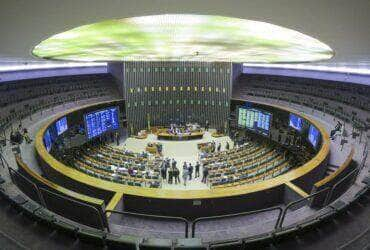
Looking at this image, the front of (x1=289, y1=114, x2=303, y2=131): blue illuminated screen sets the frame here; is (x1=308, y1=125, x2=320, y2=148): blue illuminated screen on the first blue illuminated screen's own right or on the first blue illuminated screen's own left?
on the first blue illuminated screen's own left

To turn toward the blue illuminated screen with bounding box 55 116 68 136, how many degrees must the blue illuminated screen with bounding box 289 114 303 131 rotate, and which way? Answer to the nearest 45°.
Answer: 0° — it already faces it

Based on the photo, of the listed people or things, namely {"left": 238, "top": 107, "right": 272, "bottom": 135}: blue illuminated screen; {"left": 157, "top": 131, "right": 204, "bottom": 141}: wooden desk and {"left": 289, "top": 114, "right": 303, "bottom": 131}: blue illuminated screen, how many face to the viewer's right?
0

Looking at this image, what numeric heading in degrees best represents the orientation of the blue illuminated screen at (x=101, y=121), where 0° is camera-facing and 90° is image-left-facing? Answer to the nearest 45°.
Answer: approximately 315°

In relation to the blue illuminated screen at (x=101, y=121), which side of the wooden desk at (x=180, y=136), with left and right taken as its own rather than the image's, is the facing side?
right

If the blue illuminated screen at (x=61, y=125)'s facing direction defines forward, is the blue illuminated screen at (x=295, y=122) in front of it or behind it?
in front

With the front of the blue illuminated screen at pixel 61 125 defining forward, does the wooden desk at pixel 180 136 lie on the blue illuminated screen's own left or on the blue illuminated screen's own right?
on the blue illuminated screen's own left

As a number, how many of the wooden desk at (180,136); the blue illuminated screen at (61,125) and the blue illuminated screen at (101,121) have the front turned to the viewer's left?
0

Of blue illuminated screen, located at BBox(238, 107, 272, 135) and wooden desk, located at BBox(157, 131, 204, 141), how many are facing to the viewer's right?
0

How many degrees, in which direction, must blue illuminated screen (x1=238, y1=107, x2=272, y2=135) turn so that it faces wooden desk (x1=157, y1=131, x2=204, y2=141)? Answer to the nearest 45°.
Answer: approximately 45° to its right

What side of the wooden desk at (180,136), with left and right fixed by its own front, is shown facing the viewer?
front

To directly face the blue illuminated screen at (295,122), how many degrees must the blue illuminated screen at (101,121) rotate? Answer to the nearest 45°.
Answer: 0° — it already faces it

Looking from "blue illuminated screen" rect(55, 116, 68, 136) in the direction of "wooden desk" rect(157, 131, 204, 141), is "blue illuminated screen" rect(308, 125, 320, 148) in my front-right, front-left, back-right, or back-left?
front-right

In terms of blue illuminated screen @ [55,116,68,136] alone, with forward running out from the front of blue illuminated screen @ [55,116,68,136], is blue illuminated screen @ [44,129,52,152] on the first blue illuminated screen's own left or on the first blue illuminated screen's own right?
on the first blue illuminated screen's own right

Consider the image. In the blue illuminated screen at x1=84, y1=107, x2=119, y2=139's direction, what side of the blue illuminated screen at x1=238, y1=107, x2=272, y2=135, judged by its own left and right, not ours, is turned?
front

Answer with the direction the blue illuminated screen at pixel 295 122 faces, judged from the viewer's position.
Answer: facing the viewer and to the left of the viewer
